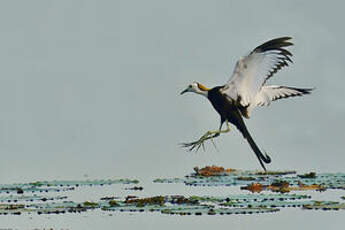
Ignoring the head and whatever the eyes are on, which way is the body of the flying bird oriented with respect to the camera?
to the viewer's left
